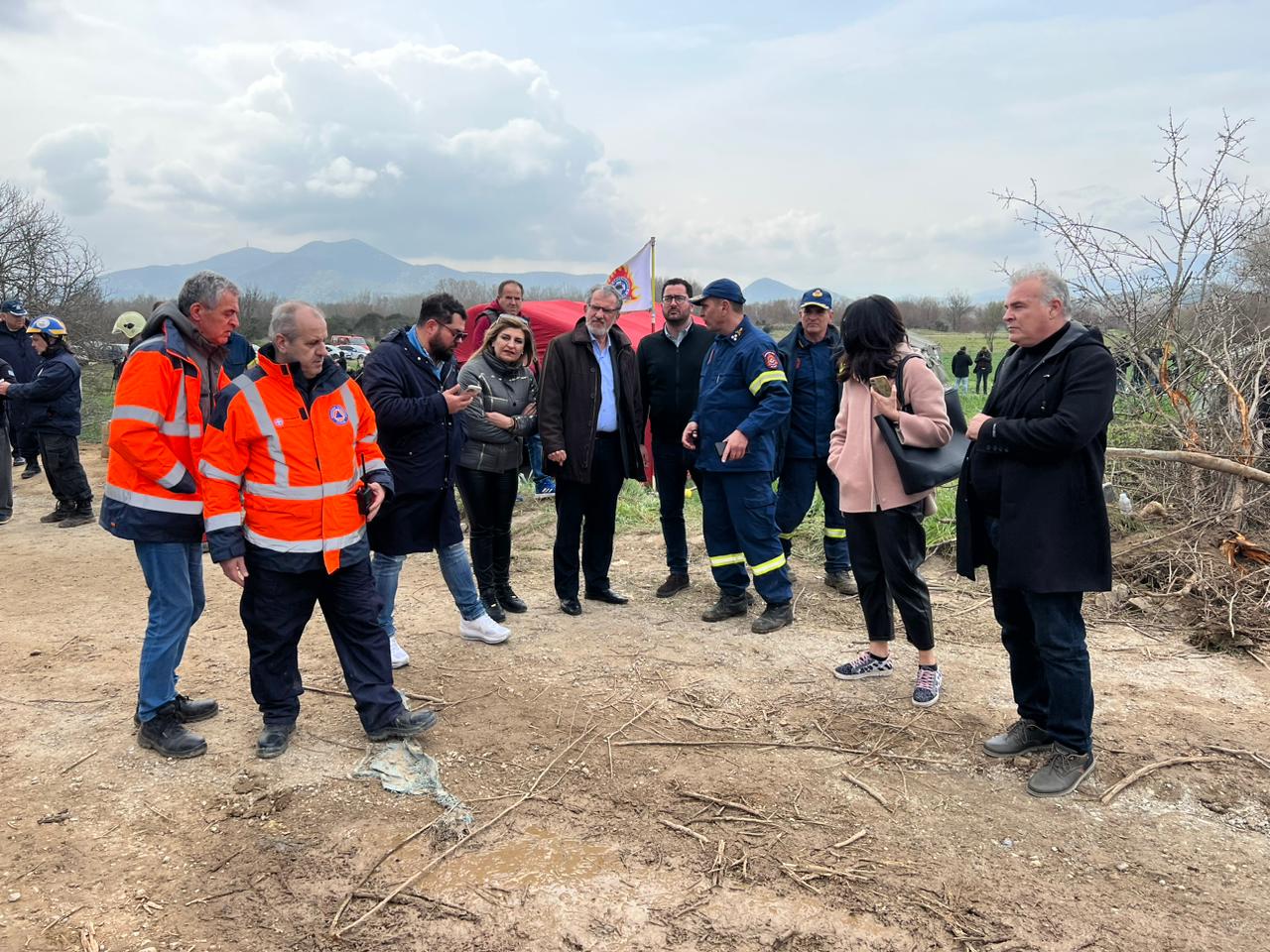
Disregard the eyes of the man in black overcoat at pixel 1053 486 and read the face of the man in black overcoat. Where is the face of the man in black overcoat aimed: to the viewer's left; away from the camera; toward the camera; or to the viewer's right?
to the viewer's left

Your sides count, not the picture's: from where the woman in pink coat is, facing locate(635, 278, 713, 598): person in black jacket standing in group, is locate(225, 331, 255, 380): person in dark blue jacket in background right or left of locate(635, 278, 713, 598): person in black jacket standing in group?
left

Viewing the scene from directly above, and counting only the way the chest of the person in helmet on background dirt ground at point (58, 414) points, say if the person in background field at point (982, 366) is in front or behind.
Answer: behind

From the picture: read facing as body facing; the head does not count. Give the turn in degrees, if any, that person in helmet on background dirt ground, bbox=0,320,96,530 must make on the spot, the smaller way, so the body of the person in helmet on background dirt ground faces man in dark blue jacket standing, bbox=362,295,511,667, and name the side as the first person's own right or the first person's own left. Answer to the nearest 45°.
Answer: approximately 90° to the first person's own left

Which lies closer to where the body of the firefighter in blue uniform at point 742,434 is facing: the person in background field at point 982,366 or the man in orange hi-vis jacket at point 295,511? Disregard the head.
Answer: the man in orange hi-vis jacket

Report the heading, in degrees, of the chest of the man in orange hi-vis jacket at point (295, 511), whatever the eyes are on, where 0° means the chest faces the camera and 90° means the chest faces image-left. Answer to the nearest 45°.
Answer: approximately 315°

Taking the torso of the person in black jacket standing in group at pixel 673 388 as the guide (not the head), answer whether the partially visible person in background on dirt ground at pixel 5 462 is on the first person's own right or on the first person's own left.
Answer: on the first person's own right

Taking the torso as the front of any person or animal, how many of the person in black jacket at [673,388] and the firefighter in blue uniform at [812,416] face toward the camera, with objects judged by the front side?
2

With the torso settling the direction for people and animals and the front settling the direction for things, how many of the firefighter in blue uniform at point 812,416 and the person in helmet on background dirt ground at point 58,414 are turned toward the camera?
1

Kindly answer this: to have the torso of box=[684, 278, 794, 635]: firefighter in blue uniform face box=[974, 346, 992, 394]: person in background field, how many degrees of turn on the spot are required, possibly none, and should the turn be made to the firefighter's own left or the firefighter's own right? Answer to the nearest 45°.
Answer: approximately 135° to the firefighter's own right
